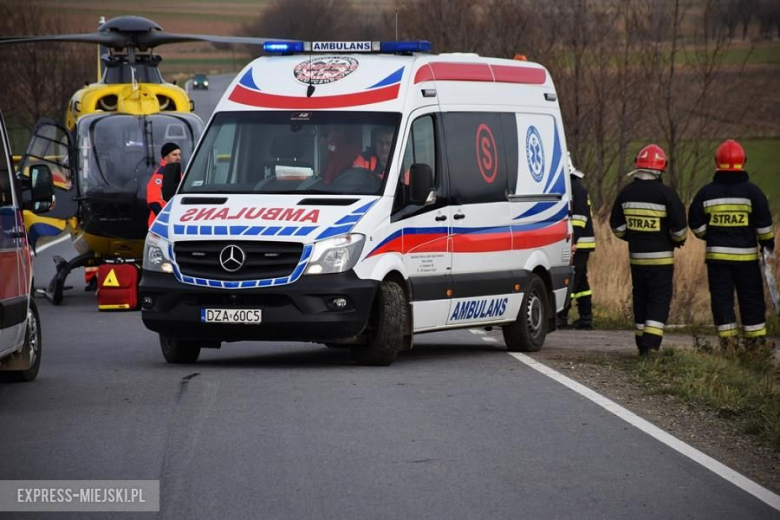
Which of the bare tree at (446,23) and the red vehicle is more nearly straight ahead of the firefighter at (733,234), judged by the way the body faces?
the bare tree

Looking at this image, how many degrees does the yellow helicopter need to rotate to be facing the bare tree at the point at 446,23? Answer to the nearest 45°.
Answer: approximately 135° to its left

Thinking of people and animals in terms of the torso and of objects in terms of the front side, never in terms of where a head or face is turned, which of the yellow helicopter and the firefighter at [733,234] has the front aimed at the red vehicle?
the yellow helicopter

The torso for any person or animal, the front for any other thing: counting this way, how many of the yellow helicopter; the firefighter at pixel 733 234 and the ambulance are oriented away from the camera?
1

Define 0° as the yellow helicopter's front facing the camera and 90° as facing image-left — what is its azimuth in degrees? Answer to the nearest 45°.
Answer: approximately 0°

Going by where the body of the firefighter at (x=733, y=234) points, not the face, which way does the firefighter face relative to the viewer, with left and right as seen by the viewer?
facing away from the viewer

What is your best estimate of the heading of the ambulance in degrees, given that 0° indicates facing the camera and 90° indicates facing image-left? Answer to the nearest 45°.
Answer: approximately 45°

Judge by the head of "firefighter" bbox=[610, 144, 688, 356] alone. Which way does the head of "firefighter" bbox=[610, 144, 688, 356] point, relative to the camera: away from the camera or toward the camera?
away from the camera

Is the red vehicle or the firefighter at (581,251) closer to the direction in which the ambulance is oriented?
the red vehicle

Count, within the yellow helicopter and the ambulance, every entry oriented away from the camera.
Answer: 0
